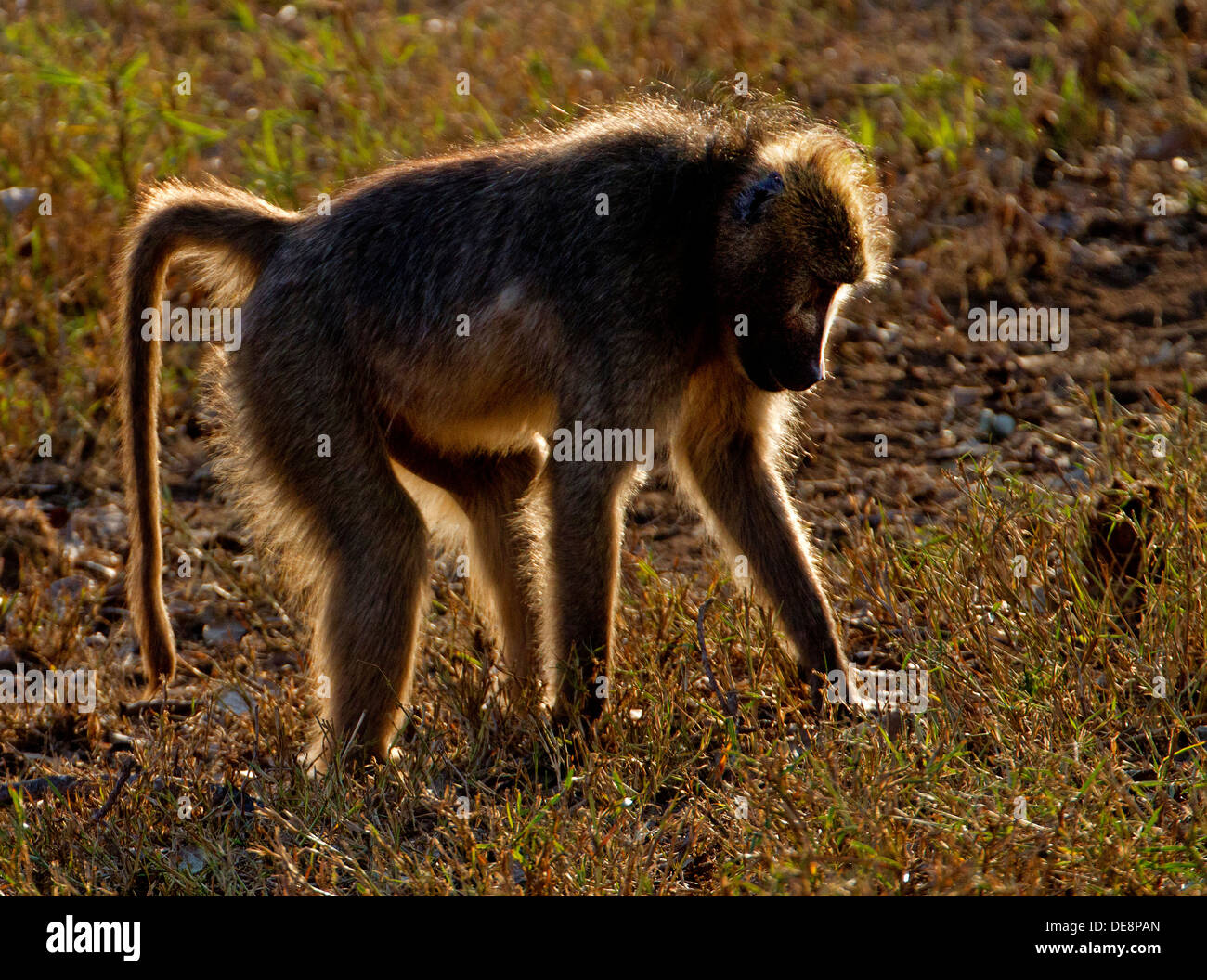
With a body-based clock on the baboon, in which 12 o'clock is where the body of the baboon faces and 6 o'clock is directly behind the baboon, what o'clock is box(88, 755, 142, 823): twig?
The twig is roughly at 5 o'clock from the baboon.

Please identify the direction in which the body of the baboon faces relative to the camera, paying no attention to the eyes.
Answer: to the viewer's right
